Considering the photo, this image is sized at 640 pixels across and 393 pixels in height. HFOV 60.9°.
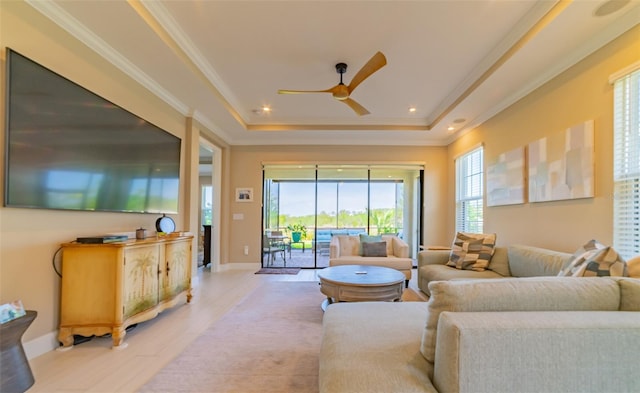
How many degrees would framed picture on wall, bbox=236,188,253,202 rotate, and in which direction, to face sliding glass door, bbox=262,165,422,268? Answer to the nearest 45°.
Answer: approximately 90° to its left

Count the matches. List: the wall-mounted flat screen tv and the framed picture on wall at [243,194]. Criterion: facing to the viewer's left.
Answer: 0

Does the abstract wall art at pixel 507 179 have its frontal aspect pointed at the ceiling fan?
yes

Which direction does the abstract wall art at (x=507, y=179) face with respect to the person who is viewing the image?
facing the viewer and to the left of the viewer

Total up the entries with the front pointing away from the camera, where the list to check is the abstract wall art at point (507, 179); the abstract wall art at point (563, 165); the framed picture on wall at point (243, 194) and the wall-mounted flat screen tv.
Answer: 0

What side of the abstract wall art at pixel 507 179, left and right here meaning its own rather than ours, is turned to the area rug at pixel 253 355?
front

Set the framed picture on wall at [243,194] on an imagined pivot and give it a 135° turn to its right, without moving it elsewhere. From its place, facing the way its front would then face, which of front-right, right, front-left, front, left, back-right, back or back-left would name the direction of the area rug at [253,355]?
back-left

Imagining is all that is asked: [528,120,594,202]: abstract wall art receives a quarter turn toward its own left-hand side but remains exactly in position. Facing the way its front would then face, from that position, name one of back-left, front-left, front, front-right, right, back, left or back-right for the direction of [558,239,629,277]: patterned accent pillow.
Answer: front-right

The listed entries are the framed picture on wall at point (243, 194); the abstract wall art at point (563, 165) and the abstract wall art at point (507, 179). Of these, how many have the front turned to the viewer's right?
0

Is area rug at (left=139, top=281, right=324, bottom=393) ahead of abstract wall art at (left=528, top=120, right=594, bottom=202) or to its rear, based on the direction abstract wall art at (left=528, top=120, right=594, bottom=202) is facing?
ahead

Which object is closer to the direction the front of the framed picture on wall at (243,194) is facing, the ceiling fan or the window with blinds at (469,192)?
the ceiling fan

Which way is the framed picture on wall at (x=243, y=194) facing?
toward the camera

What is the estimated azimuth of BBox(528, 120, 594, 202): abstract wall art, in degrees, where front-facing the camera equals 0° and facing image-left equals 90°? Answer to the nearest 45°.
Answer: approximately 45°

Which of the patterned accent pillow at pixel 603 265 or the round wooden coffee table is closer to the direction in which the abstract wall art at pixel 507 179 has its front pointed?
the round wooden coffee table

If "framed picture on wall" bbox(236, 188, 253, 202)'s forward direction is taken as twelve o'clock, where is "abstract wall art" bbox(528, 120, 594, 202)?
The abstract wall art is roughly at 11 o'clock from the framed picture on wall.

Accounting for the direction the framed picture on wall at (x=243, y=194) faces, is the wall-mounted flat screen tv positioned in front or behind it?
in front
